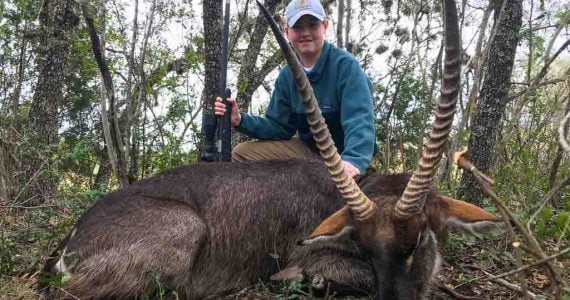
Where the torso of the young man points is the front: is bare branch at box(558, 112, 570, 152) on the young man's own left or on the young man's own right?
on the young man's own left

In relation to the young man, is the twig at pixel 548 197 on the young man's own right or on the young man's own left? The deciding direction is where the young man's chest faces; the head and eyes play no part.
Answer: on the young man's own left

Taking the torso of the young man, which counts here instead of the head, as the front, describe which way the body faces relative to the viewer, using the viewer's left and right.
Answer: facing the viewer and to the left of the viewer

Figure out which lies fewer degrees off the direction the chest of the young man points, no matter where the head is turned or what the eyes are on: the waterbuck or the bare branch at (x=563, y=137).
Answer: the waterbuck

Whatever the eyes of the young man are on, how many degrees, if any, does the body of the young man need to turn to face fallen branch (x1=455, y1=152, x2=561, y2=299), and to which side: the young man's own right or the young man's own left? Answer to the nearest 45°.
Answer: approximately 45° to the young man's own left

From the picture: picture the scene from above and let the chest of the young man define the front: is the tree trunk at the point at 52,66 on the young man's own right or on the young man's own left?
on the young man's own right
